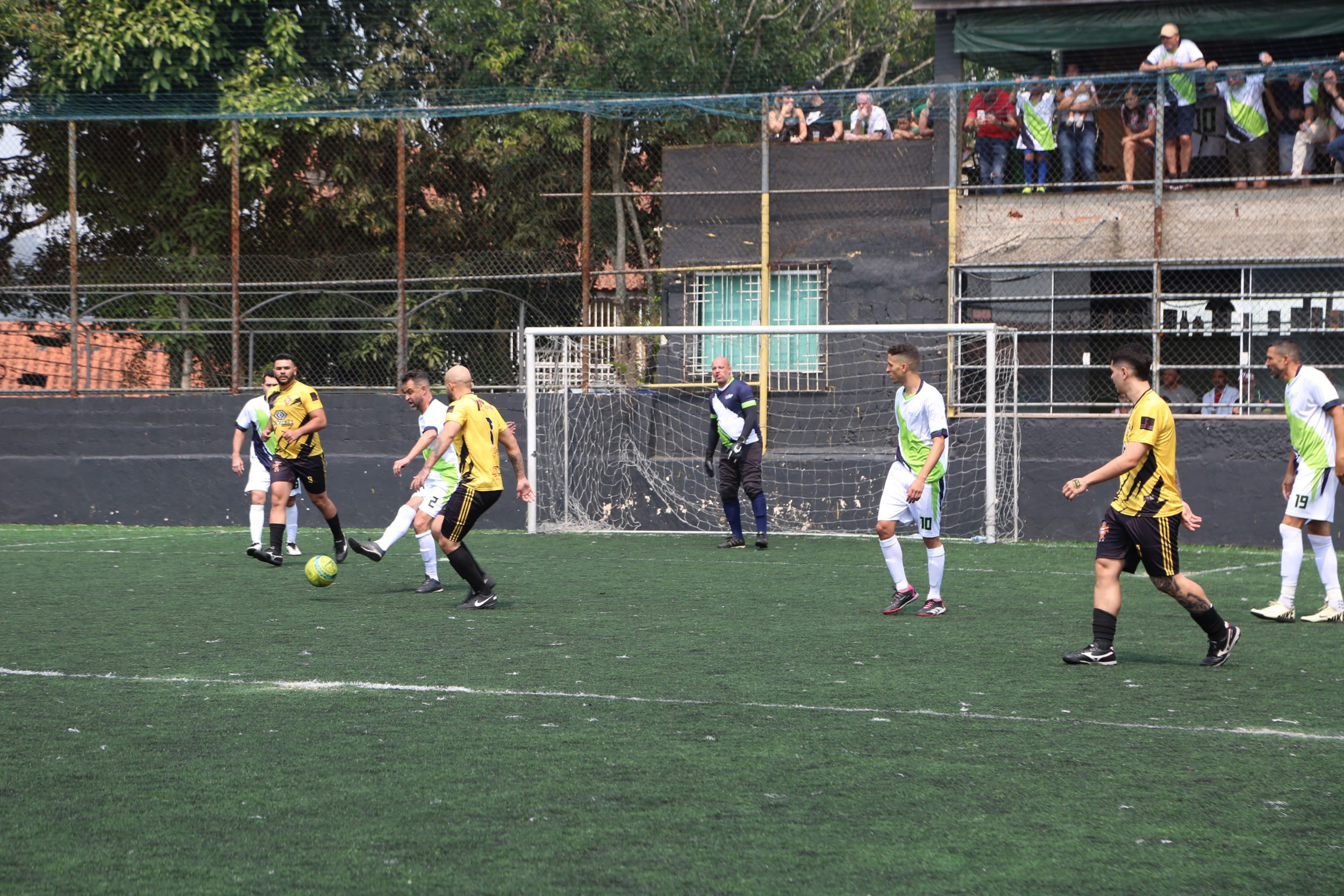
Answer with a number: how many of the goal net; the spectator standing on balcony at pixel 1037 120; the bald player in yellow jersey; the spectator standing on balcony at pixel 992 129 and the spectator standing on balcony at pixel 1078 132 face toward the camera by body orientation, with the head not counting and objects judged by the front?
4

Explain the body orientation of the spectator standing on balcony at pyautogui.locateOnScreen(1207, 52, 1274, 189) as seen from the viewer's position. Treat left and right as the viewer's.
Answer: facing the viewer

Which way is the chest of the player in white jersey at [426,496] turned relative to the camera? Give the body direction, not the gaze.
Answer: to the viewer's left

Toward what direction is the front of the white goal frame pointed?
toward the camera

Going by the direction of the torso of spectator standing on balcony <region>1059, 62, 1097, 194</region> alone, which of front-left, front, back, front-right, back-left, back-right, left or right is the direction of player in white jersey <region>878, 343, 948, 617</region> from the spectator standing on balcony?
front

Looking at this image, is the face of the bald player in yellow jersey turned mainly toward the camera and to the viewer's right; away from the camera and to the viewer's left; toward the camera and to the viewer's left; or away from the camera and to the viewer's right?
away from the camera and to the viewer's left

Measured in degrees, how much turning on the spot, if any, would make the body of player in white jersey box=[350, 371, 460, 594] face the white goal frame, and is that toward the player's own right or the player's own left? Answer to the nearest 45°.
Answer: approximately 135° to the player's own right

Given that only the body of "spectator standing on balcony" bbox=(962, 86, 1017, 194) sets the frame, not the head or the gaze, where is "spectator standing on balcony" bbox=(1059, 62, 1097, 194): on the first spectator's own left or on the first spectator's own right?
on the first spectator's own left

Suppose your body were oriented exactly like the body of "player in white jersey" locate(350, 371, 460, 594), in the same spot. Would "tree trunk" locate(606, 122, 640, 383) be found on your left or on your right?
on your right

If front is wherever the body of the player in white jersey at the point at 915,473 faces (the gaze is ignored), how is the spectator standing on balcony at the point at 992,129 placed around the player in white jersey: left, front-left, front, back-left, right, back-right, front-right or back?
back-right

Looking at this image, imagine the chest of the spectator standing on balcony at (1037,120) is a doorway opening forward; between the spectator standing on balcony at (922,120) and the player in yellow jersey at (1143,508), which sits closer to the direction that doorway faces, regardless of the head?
the player in yellow jersey

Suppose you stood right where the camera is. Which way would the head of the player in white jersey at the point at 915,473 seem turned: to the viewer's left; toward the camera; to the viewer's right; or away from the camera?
to the viewer's left

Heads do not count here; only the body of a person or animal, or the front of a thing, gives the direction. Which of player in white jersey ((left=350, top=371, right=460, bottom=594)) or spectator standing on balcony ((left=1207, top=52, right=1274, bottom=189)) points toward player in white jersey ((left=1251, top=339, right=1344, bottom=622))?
the spectator standing on balcony

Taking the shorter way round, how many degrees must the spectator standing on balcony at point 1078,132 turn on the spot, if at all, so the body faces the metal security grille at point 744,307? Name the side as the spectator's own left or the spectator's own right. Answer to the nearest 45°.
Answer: approximately 90° to the spectator's own right
